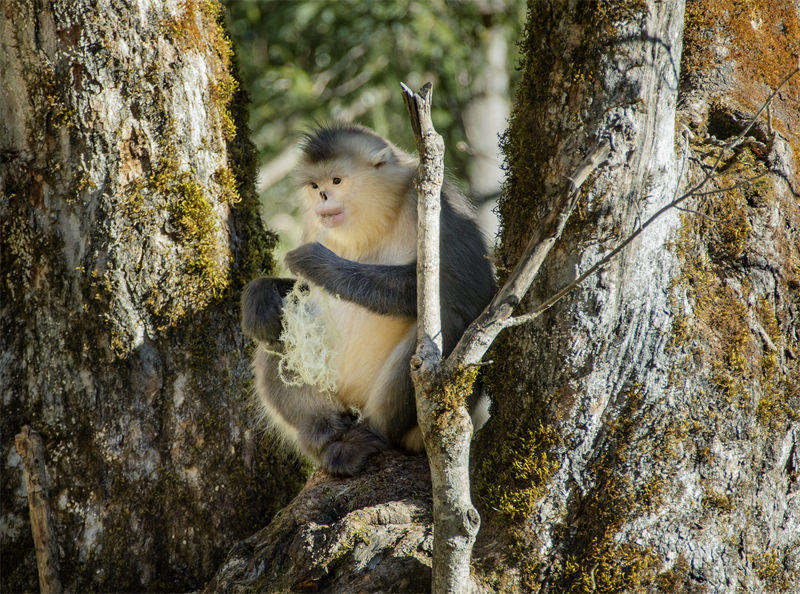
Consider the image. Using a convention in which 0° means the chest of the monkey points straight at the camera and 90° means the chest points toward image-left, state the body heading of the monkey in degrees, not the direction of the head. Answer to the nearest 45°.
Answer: approximately 45°

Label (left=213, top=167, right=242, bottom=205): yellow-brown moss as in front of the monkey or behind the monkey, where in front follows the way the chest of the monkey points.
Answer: in front

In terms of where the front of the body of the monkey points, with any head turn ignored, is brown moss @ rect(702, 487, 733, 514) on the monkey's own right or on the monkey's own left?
on the monkey's own left

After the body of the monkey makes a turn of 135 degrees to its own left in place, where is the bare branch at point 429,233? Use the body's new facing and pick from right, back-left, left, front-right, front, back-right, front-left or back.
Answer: right

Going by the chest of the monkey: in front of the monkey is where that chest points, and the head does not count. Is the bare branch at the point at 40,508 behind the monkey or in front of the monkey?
in front

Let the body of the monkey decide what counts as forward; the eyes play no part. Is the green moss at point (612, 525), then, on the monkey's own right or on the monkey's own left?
on the monkey's own left

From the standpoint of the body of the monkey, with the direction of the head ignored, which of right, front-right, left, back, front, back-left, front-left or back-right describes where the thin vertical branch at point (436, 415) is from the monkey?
front-left
